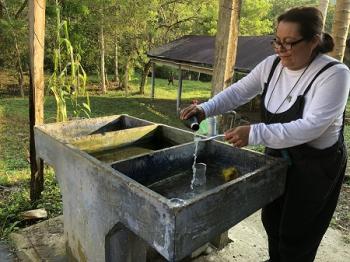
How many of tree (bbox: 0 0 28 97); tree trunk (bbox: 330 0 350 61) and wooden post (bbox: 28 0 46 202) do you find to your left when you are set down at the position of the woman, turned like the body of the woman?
0

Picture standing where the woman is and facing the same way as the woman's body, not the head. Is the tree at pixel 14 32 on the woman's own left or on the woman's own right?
on the woman's own right

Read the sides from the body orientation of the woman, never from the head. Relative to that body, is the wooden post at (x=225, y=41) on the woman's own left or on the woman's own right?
on the woman's own right

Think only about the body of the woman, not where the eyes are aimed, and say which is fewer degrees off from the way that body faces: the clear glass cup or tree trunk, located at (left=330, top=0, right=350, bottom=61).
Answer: the clear glass cup

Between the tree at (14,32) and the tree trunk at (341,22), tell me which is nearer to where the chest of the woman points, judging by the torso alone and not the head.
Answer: the tree

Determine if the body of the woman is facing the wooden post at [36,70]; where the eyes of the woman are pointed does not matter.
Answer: no

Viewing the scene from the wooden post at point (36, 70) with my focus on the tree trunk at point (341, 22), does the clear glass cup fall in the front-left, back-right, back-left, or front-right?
front-right

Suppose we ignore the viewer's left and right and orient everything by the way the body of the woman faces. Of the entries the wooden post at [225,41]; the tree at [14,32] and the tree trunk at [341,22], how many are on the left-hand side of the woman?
0

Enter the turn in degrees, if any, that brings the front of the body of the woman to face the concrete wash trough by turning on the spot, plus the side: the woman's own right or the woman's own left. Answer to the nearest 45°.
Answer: approximately 45° to the woman's own right

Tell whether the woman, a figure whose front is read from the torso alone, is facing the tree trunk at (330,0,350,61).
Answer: no

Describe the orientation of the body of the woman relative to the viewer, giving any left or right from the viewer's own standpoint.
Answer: facing the viewer and to the left of the viewer

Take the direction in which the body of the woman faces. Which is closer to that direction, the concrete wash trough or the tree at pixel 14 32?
the concrete wash trough

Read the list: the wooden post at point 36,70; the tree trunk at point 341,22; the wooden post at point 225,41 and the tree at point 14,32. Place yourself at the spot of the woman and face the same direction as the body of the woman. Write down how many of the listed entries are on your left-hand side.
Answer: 0

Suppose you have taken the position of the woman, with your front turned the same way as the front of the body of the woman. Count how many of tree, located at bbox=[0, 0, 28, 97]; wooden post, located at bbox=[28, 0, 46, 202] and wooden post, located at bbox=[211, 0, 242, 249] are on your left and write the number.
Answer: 0

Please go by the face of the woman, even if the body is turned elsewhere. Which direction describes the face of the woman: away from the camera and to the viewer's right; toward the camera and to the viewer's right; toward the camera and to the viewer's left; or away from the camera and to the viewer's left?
toward the camera and to the viewer's left
